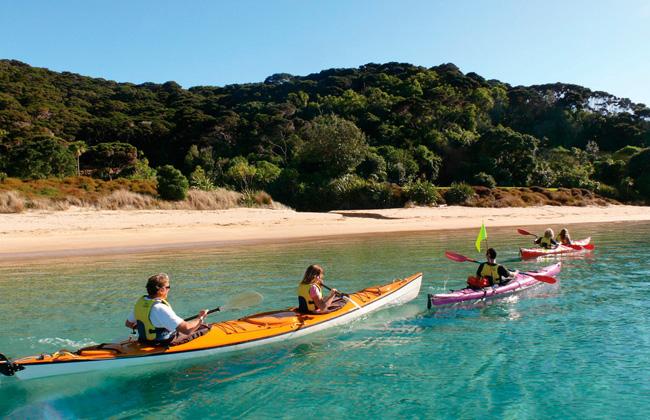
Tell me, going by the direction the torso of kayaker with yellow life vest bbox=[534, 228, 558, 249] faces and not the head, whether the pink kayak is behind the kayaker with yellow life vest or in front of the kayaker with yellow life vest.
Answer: behind

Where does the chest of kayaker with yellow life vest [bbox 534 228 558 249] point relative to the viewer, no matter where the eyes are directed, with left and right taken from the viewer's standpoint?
facing away from the viewer and to the right of the viewer

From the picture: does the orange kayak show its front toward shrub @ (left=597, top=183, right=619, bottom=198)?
yes

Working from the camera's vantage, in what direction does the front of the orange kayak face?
facing away from the viewer and to the right of the viewer

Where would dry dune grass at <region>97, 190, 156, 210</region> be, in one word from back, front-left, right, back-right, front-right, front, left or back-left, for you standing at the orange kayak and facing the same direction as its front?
front-left

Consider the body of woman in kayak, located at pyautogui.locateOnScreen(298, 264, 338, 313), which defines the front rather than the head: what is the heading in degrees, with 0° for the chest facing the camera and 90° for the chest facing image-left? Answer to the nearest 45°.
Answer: approximately 225°

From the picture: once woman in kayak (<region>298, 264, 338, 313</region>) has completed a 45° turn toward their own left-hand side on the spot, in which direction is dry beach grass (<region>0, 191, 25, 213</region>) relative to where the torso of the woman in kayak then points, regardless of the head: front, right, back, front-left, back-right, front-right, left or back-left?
front-left

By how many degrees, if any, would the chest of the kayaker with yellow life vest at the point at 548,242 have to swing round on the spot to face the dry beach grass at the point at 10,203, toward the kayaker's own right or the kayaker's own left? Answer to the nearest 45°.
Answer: approximately 135° to the kayaker's own left
